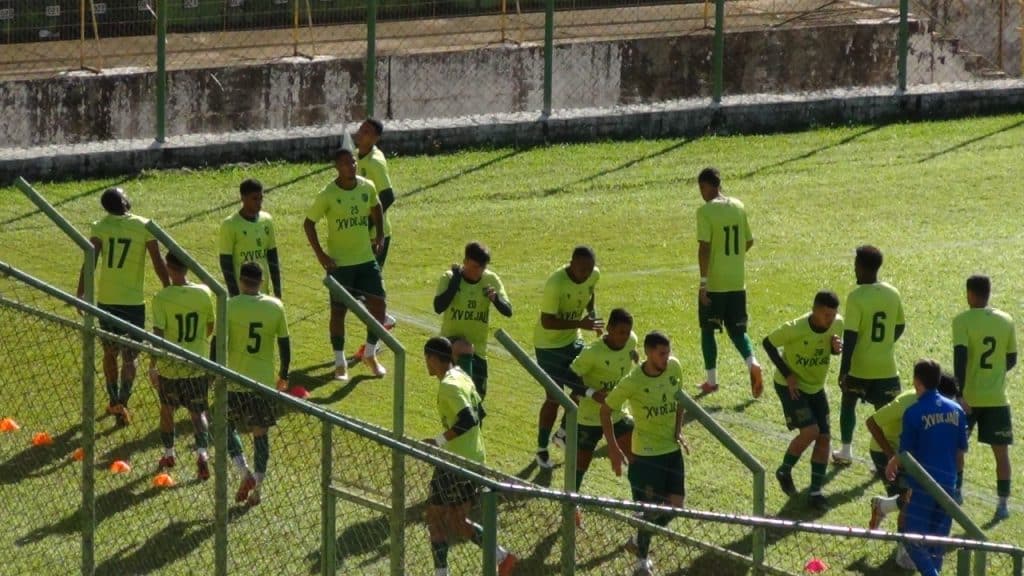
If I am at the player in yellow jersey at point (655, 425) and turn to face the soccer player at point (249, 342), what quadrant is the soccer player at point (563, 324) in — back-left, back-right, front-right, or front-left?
front-right

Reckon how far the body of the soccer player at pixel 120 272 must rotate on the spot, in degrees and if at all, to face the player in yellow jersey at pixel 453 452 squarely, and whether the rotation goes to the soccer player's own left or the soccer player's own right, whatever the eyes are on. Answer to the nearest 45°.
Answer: approximately 135° to the soccer player's own right

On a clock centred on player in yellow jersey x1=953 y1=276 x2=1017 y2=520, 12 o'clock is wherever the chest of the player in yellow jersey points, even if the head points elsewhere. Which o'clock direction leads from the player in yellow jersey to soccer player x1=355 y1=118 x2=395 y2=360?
The soccer player is roughly at 10 o'clock from the player in yellow jersey.

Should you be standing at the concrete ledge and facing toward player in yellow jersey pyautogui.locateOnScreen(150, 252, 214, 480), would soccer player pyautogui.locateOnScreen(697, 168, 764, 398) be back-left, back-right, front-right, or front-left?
front-left

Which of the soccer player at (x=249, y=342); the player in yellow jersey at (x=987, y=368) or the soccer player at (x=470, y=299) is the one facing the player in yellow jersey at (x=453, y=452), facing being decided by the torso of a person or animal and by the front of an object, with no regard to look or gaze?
the soccer player at (x=470, y=299)

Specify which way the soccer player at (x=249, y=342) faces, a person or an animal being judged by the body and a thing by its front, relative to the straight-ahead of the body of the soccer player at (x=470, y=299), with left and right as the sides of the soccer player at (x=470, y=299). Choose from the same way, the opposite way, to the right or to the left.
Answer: the opposite way

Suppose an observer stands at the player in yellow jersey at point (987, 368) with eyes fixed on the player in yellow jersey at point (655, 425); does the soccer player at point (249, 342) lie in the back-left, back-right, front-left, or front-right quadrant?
front-right

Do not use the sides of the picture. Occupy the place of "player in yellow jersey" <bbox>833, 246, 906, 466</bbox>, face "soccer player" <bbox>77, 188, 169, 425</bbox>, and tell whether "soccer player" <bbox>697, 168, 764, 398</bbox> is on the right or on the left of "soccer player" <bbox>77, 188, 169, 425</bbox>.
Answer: right

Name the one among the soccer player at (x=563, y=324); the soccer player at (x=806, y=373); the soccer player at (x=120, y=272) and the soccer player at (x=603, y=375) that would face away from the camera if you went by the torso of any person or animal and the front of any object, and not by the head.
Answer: the soccer player at (x=120, y=272)

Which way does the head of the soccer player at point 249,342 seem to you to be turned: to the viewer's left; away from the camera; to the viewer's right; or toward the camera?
away from the camera

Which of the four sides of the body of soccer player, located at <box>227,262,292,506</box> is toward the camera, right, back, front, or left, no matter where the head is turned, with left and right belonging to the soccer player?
back

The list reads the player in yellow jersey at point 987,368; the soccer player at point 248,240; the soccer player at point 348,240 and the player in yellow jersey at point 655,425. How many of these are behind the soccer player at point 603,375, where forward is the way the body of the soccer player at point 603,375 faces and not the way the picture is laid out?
2

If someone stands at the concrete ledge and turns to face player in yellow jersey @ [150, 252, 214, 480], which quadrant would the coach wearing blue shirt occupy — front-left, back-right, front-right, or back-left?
front-left

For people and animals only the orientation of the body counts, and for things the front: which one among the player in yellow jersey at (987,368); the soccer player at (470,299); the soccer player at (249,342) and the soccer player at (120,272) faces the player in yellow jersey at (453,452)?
the soccer player at (470,299)

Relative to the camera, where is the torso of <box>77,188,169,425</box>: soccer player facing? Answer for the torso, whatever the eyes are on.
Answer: away from the camera
